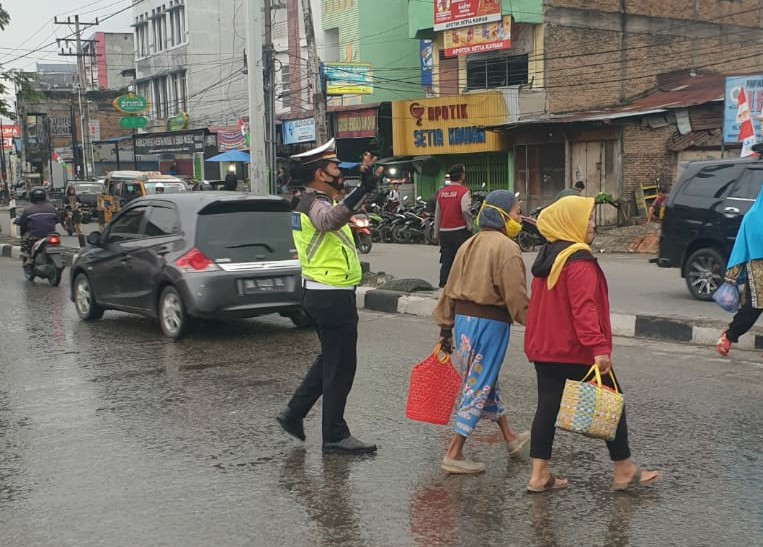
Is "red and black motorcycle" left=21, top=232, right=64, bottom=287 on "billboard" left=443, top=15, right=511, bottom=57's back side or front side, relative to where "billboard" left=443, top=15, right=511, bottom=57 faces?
on the front side

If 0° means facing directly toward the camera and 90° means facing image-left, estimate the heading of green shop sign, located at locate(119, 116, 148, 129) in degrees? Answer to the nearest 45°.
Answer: approximately 0°

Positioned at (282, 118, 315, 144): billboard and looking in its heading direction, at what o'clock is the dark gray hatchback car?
The dark gray hatchback car is roughly at 12 o'clock from the billboard.

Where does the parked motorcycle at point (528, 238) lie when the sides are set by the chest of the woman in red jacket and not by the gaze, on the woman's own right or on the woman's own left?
on the woman's own left

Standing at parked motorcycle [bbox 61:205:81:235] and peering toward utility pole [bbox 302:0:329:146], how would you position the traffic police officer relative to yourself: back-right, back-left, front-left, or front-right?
front-right

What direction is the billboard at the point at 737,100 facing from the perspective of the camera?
toward the camera

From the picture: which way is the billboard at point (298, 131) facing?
toward the camera

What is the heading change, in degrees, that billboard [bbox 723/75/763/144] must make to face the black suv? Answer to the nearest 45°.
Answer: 0° — it already faces it

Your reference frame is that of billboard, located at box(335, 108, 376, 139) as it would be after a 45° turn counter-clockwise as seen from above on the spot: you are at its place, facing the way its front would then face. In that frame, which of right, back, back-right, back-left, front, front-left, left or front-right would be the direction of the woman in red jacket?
front

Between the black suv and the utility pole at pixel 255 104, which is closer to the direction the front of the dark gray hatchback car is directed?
the utility pole
